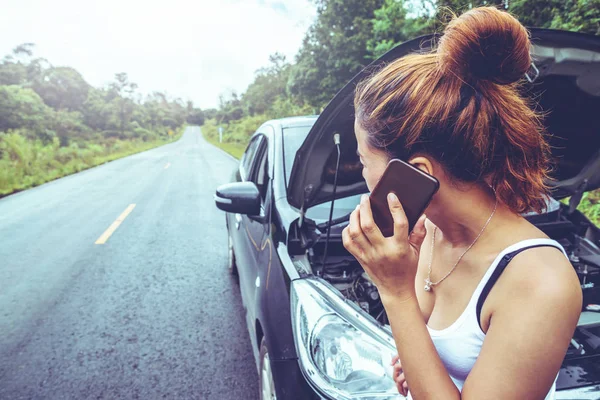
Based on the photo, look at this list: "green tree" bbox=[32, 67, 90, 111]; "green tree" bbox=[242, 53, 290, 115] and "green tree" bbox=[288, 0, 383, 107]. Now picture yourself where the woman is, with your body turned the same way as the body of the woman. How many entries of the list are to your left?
0

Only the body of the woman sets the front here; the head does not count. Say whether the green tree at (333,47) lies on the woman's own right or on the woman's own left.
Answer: on the woman's own right

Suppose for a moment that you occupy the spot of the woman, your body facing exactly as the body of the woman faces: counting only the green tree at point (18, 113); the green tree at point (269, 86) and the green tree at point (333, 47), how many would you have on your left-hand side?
0

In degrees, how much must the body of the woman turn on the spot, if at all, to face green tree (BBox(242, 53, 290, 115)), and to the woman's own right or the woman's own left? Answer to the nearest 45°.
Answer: approximately 90° to the woman's own right

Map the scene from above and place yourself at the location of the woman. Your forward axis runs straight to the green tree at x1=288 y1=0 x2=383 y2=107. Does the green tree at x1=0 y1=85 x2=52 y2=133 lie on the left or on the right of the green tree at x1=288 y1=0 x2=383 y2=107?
left

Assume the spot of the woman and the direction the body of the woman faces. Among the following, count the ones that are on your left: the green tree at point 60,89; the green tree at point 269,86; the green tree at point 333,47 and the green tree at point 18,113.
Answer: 0

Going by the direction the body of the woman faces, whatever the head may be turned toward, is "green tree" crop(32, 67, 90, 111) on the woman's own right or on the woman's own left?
on the woman's own right
